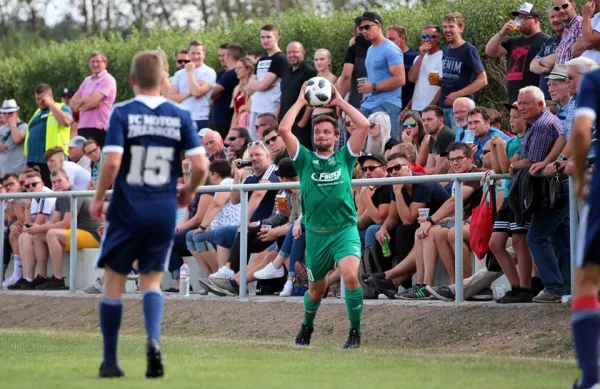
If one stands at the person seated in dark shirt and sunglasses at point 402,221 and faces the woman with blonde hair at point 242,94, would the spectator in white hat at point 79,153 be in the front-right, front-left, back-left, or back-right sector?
front-left

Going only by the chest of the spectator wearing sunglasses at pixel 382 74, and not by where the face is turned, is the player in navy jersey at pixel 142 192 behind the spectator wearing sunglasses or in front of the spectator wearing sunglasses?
in front

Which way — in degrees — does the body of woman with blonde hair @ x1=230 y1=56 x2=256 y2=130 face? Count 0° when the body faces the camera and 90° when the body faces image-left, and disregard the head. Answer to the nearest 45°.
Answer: approximately 45°

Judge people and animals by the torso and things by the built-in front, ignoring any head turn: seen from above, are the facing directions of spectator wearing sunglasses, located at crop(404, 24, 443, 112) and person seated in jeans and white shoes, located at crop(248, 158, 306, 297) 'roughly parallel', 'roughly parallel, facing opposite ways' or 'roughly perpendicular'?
roughly parallel

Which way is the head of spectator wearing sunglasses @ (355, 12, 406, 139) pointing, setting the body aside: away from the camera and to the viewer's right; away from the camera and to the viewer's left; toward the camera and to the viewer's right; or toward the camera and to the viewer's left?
toward the camera and to the viewer's left

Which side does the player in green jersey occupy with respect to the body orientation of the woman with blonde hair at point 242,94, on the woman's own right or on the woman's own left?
on the woman's own left

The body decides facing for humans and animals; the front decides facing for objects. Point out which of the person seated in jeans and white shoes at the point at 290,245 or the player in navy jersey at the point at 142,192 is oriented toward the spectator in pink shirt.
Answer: the player in navy jersey

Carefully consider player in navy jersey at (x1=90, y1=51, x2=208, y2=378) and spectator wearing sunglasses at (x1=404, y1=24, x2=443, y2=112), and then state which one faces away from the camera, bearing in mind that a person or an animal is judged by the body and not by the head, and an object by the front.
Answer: the player in navy jersey

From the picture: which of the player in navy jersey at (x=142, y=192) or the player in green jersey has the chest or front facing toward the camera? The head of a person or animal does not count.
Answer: the player in green jersey

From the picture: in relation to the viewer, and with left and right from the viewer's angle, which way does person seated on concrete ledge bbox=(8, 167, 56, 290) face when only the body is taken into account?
facing the viewer and to the left of the viewer

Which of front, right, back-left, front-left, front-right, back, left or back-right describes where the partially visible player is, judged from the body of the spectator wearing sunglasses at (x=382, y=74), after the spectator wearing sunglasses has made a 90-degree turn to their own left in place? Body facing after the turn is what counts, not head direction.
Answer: front-right

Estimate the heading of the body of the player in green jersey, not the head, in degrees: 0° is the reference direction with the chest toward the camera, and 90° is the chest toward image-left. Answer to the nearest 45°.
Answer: approximately 0°

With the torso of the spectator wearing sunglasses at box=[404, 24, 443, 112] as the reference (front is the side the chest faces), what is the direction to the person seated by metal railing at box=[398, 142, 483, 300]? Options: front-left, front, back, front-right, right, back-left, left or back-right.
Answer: front-left
